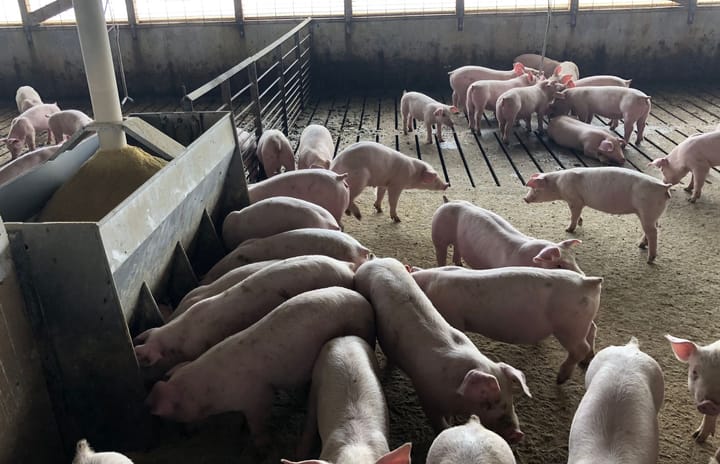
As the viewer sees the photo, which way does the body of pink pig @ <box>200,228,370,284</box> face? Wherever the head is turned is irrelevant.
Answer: to the viewer's left

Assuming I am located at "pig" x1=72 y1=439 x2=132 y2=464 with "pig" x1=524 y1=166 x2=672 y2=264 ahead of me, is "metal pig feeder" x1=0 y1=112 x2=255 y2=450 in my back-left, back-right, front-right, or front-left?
front-left

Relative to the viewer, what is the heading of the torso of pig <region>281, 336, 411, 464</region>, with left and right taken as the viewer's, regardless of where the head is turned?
facing the viewer

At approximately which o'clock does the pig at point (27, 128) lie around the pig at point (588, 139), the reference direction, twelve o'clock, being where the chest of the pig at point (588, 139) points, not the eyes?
the pig at point (27, 128) is roughly at 4 o'clock from the pig at point (588, 139).

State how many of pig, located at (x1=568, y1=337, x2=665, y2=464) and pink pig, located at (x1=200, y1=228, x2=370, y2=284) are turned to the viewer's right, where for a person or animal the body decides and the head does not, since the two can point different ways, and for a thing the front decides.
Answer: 0

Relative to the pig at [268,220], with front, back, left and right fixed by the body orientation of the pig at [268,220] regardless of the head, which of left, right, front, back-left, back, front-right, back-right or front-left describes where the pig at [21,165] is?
front-right

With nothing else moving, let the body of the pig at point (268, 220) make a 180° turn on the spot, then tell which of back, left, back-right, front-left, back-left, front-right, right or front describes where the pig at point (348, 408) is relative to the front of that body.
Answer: right

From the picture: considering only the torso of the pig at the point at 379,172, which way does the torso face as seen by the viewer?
to the viewer's right

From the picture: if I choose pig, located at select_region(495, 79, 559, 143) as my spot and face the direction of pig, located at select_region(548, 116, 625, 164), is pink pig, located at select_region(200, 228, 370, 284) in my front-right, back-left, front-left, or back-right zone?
front-right

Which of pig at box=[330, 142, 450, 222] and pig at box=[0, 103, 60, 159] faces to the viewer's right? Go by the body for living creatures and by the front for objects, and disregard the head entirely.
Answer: pig at box=[330, 142, 450, 222]

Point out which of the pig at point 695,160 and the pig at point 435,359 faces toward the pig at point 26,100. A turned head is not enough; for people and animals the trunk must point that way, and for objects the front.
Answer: the pig at point 695,160

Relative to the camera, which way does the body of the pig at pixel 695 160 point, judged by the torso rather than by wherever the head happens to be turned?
to the viewer's left

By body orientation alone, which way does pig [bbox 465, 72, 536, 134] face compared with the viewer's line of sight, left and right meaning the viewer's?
facing away from the viewer and to the right of the viewer
